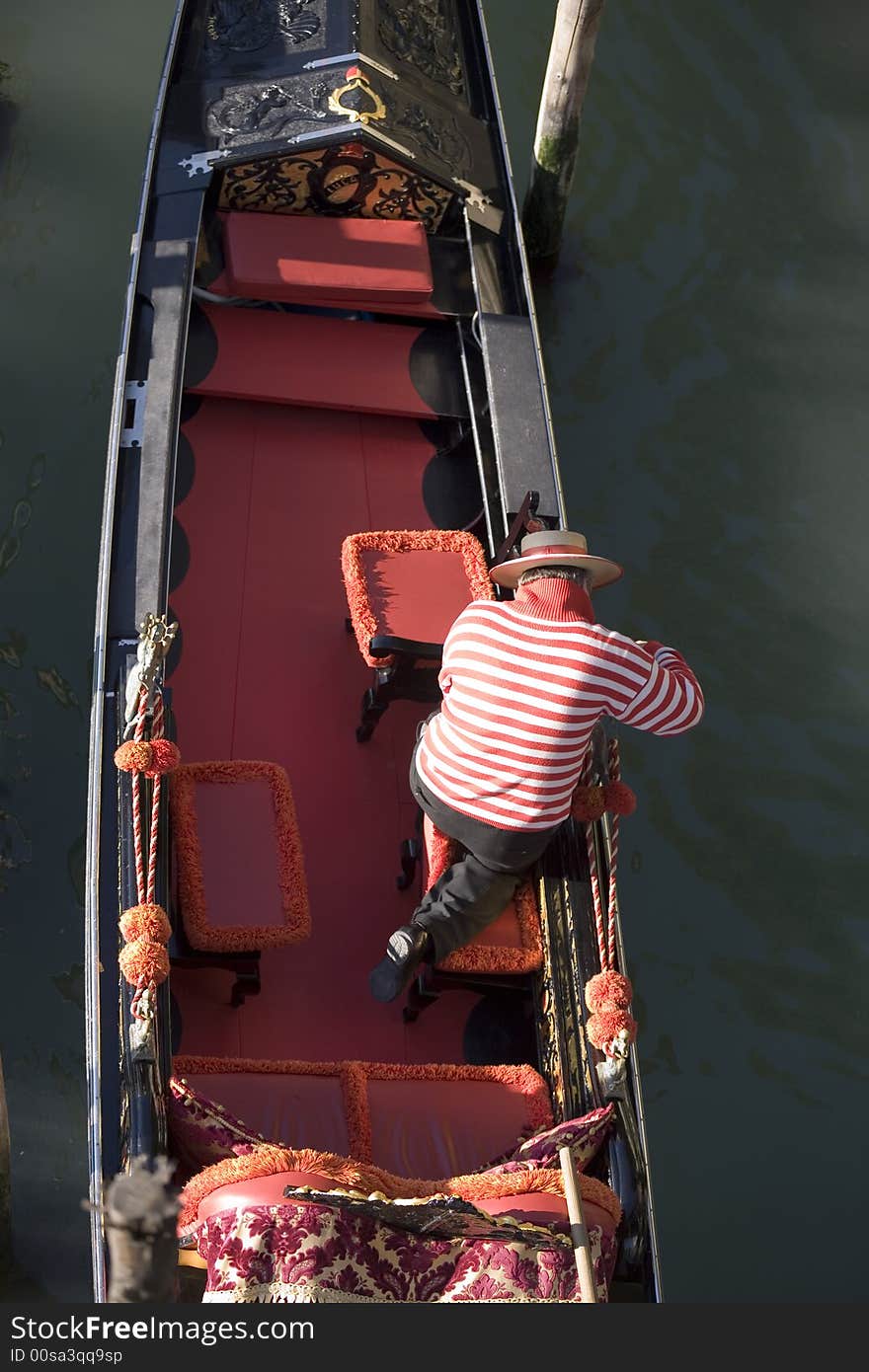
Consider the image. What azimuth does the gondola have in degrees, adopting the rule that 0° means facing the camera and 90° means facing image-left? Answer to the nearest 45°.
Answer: approximately 180°
